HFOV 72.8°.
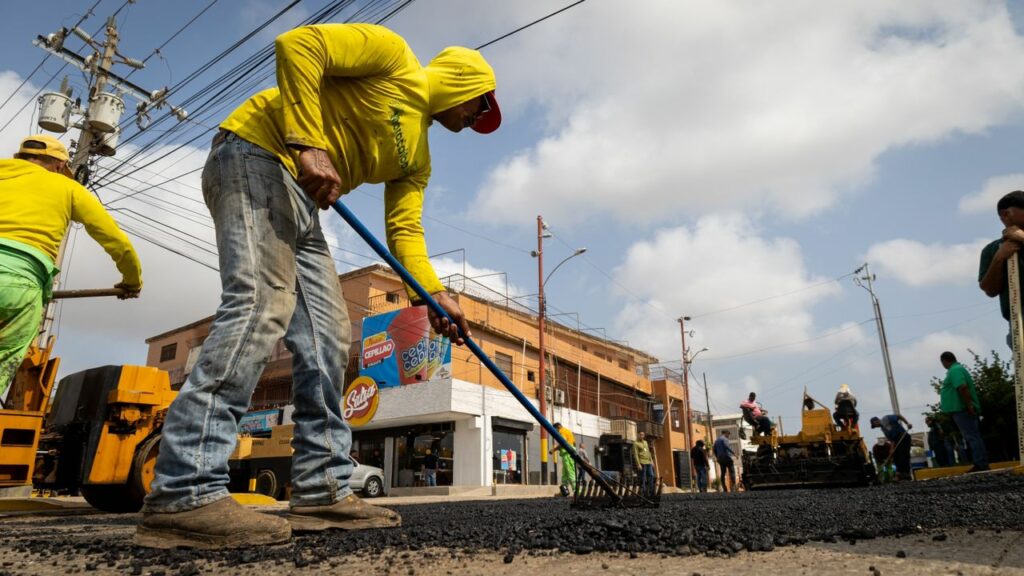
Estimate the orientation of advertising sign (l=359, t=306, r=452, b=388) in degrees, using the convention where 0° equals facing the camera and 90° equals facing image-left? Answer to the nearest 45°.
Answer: approximately 45°

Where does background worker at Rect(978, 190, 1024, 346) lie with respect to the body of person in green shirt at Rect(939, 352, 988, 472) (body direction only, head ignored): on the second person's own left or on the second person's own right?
on the second person's own left

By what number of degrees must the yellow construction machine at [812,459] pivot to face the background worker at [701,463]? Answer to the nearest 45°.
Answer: approximately 45° to its left

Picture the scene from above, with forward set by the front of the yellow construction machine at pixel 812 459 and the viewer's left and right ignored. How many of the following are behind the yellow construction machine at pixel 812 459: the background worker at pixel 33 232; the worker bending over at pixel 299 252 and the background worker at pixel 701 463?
2

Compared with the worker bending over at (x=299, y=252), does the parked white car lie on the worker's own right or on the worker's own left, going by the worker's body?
on the worker's own left

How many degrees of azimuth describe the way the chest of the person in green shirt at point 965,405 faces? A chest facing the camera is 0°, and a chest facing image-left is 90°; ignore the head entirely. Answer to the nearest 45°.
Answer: approximately 90°

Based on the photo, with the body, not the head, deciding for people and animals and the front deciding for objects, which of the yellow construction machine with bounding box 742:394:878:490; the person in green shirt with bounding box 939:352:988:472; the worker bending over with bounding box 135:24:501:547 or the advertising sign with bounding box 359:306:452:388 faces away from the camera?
the yellow construction machine

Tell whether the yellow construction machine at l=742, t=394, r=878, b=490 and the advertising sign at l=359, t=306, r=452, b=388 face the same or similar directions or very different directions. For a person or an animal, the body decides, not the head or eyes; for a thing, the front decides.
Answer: very different directions

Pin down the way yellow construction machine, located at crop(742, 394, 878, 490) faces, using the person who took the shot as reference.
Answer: facing away from the viewer

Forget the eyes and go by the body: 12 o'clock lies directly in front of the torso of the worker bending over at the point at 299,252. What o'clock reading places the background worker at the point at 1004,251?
The background worker is roughly at 12 o'clock from the worker bending over.

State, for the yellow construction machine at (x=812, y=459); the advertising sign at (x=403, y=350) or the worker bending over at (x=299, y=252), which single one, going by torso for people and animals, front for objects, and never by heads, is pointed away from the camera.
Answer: the yellow construction machine

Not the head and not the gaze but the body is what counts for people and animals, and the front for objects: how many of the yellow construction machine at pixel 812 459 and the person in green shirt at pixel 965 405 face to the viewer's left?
1

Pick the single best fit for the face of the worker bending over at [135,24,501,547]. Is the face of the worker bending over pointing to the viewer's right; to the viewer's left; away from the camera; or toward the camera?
to the viewer's right
